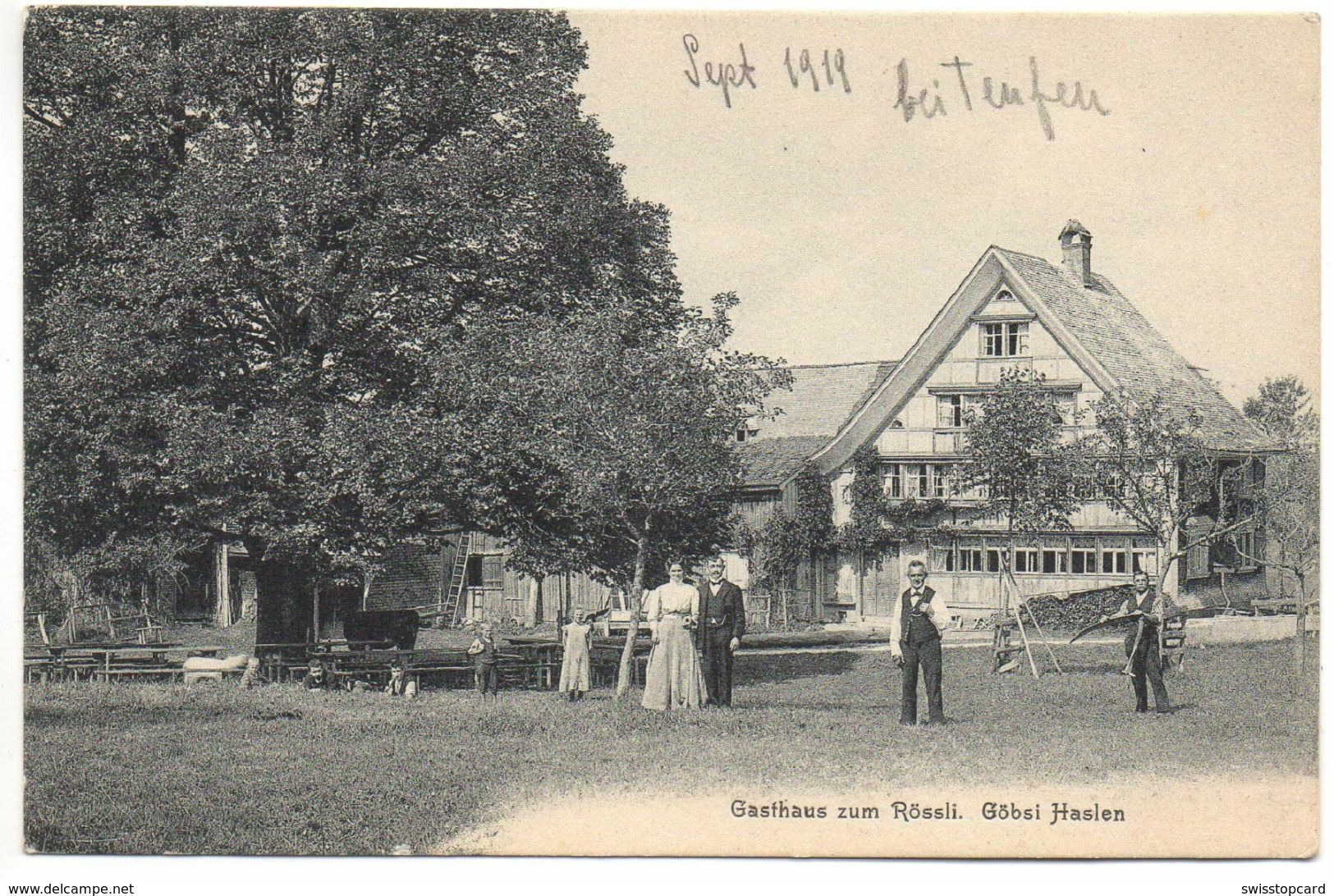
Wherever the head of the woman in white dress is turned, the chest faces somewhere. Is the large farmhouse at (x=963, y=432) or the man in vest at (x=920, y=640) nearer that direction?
the man in vest

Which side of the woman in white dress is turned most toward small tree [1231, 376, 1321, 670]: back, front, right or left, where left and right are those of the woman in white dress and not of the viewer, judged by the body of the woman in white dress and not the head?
left

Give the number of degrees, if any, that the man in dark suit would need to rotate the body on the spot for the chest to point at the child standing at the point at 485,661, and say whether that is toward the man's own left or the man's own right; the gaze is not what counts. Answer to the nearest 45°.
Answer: approximately 135° to the man's own right

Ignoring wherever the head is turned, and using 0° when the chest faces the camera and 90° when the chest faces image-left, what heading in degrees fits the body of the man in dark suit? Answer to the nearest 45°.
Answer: approximately 0°

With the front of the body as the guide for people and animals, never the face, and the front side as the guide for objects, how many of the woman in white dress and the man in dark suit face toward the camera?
2

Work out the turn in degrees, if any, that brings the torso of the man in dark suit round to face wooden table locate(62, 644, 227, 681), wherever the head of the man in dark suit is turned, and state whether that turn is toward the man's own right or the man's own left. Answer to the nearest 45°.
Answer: approximately 135° to the man's own right

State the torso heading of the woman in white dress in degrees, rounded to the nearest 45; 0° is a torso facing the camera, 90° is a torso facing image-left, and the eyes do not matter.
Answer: approximately 0°

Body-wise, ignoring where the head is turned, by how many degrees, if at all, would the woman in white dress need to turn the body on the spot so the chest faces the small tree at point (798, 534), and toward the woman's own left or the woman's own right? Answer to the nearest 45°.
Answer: approximately 180°

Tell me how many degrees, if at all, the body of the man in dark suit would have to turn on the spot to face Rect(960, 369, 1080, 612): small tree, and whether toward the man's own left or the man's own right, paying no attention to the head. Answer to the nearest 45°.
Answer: approximately 135° to the man's own left

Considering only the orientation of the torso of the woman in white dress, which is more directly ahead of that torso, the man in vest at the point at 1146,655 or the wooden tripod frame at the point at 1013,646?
the man in vest

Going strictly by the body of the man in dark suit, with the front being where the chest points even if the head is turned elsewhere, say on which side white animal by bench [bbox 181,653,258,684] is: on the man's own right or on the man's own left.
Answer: on the man's own right
